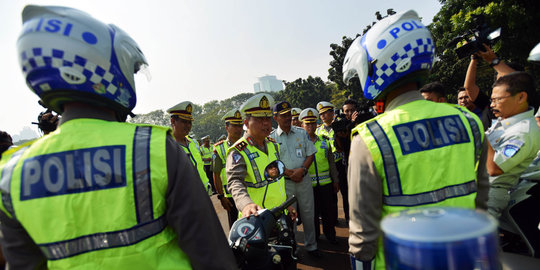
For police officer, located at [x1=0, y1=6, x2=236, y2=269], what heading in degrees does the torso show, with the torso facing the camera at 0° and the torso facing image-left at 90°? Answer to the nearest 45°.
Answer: approximately 225°

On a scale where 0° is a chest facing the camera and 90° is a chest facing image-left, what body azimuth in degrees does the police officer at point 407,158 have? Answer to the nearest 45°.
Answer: approximately 135°

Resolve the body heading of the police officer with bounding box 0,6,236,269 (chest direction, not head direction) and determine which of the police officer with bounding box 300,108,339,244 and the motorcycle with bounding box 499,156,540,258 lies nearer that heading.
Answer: the police officer

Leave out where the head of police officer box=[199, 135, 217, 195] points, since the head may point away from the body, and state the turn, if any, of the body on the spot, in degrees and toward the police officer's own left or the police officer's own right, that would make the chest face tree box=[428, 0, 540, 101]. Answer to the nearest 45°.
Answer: approximately 90° to the police officer's own left

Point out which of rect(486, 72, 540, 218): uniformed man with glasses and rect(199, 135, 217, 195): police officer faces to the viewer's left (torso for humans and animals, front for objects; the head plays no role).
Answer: rect(486, 72, 540, 218): uniformed man with glasses

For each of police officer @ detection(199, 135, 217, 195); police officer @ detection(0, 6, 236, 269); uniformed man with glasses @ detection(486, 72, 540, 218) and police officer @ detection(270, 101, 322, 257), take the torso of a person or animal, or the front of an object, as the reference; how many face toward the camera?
2

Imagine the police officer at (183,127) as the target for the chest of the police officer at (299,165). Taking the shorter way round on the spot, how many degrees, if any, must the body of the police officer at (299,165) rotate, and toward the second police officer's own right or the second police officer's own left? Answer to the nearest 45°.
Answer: approximately 90° to the second police officer's own right

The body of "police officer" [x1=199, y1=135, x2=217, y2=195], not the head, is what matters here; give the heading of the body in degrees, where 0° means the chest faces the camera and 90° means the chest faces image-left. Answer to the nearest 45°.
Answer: approximately 0°

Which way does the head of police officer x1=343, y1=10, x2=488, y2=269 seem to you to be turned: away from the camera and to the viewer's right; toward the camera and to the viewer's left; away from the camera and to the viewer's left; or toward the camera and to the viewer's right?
away from the camera and to the viewer's left

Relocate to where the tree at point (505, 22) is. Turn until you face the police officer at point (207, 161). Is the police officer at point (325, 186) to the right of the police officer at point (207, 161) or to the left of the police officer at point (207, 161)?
left

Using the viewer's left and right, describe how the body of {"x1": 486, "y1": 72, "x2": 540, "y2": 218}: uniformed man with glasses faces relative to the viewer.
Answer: facing to the left of the viewer
